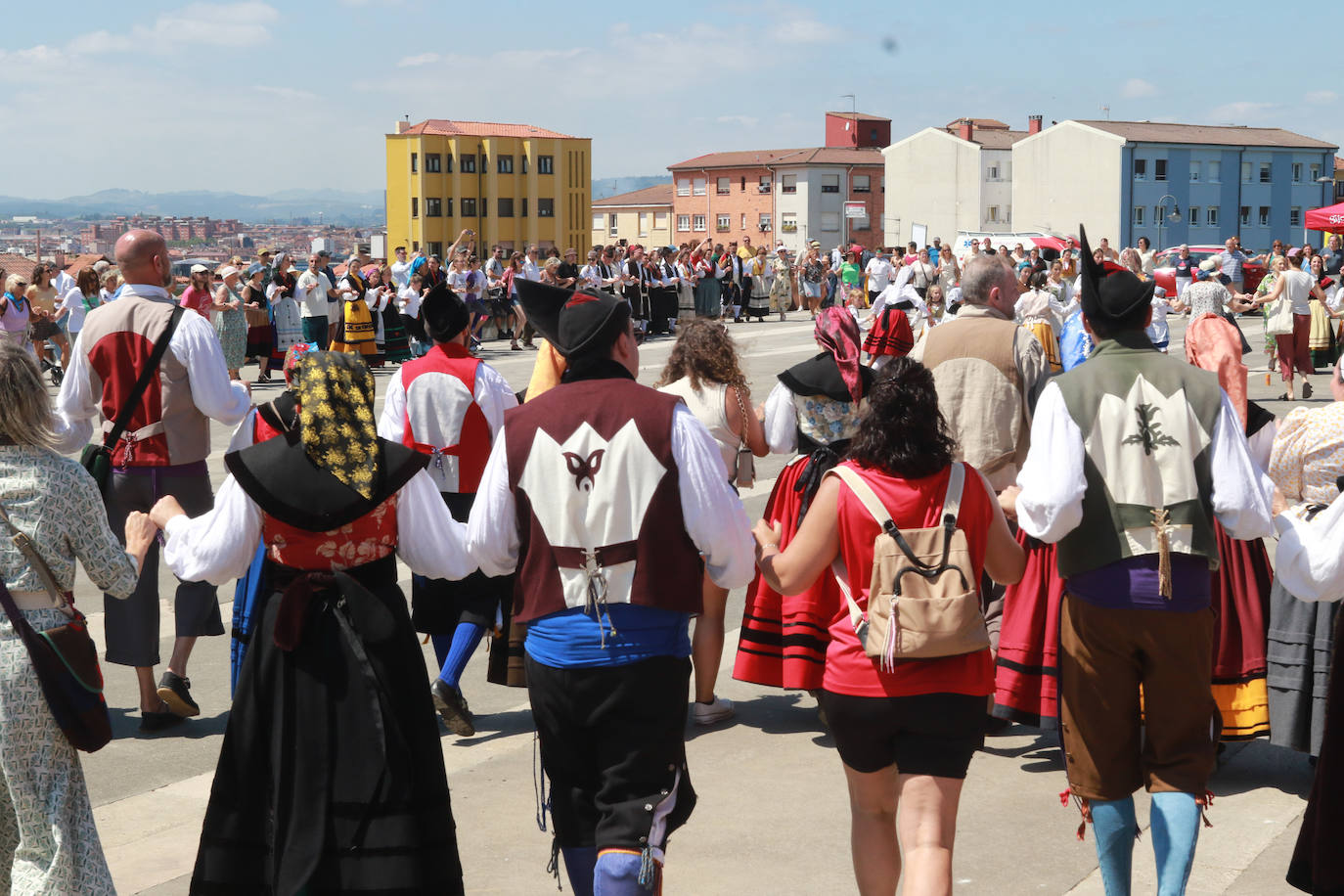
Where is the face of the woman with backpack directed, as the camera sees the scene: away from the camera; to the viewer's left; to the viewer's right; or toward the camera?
away from the camera

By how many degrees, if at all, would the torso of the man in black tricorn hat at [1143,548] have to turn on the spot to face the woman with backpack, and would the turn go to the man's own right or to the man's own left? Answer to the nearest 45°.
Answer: approximately 135° to the man's own left

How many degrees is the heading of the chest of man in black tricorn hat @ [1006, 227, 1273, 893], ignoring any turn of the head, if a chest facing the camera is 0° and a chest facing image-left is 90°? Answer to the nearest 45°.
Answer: approximately 180°

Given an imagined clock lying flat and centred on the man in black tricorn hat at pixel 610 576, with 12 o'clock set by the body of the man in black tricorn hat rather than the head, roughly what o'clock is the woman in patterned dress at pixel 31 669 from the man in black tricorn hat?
The woman in patterned dress is roughly at 9 o'clock from the man in black tricorn hat.

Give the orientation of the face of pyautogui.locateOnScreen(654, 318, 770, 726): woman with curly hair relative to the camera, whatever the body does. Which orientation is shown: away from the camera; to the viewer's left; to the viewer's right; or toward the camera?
away from the camera

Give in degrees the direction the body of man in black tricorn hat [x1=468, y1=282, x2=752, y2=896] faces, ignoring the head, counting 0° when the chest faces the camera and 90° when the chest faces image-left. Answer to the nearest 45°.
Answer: approximately 180°

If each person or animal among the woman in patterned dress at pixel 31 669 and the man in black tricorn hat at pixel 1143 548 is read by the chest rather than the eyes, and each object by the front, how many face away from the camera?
2

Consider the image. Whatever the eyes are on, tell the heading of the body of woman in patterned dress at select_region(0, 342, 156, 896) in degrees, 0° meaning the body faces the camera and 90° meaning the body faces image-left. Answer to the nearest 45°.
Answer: approximately 180°

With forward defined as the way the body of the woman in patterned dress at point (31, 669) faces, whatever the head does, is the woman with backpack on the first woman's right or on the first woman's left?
on the first woman's right
